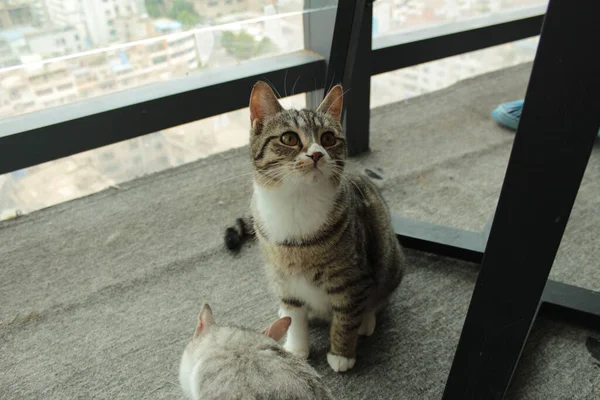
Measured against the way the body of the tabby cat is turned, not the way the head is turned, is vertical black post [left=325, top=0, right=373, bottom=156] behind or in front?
behind

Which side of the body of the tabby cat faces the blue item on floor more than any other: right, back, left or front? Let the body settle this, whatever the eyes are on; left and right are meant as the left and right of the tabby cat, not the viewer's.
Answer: back

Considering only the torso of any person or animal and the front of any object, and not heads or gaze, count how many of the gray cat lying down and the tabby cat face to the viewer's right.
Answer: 0

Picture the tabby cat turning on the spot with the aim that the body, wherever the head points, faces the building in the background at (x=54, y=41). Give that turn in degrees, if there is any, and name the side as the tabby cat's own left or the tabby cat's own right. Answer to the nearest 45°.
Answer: approximately 90° to the tabby cat's own right

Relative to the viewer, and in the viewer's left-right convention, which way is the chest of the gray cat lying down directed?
facing away from the viewer and to the left of the viewer

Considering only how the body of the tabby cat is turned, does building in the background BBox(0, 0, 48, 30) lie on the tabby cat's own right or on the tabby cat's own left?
on the tabby cat's own right

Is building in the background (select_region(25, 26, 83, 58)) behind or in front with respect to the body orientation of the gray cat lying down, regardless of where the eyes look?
in front

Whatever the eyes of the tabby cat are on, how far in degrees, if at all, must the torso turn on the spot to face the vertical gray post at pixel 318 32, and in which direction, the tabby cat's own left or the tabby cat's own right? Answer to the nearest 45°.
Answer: approximately 135° to the tabby cat's own right

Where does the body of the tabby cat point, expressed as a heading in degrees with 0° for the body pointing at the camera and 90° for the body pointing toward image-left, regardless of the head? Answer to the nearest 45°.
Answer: approximately 45°
